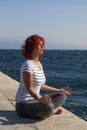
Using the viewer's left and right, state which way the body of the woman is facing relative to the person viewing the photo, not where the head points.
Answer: facing the viewer and to the right of the viewer
